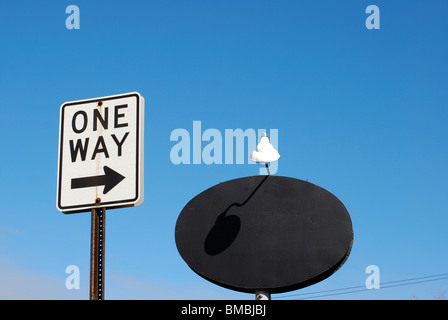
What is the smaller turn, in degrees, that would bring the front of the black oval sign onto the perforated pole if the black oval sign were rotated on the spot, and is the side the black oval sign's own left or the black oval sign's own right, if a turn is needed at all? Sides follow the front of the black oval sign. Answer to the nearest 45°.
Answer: approximately 45° to the black oval sign's own right

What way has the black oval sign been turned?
toward the camera

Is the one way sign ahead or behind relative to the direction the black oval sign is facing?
ahead
